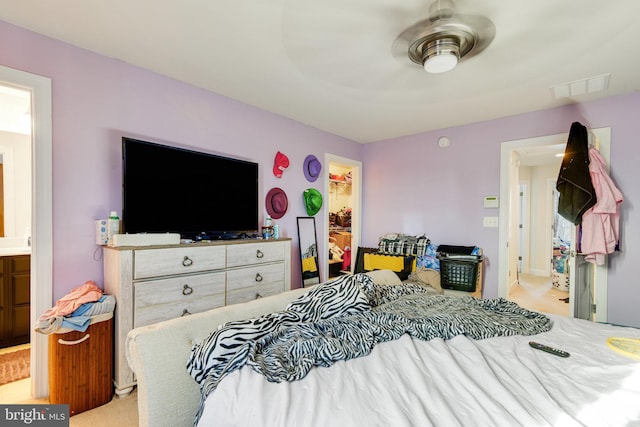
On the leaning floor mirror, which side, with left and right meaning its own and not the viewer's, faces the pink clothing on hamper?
right

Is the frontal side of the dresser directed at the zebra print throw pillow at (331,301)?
yes

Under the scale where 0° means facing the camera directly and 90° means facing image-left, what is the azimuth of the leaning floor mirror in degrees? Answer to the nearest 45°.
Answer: approximately 315°

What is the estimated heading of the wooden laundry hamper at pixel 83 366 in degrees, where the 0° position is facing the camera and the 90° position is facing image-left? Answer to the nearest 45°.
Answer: approximately 315°

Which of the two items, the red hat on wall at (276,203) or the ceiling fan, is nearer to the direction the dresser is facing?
the ceiling fan

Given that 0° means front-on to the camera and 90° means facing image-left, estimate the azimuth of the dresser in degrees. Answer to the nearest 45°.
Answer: approximately 315°

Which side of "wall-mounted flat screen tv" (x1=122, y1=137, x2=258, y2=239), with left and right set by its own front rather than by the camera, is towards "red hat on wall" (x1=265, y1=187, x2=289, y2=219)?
left

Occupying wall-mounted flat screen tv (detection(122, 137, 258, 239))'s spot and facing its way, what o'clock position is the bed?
The bed is roughly at 1 o'clock from the wall-mounted flat screen tv.

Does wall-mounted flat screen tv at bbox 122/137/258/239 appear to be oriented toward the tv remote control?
yes

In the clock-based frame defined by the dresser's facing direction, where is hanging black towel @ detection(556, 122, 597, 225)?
The hanging black towel is roughly at 11 o'clock from the dresser.
